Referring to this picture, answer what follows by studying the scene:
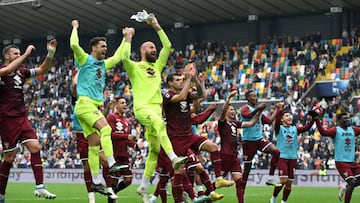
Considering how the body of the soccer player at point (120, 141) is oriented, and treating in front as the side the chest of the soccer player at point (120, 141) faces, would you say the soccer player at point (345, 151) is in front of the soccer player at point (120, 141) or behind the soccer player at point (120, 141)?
in front
